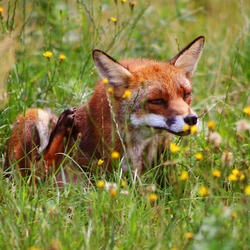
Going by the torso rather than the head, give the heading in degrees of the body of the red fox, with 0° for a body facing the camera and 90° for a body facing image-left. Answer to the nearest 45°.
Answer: approximately 315°
